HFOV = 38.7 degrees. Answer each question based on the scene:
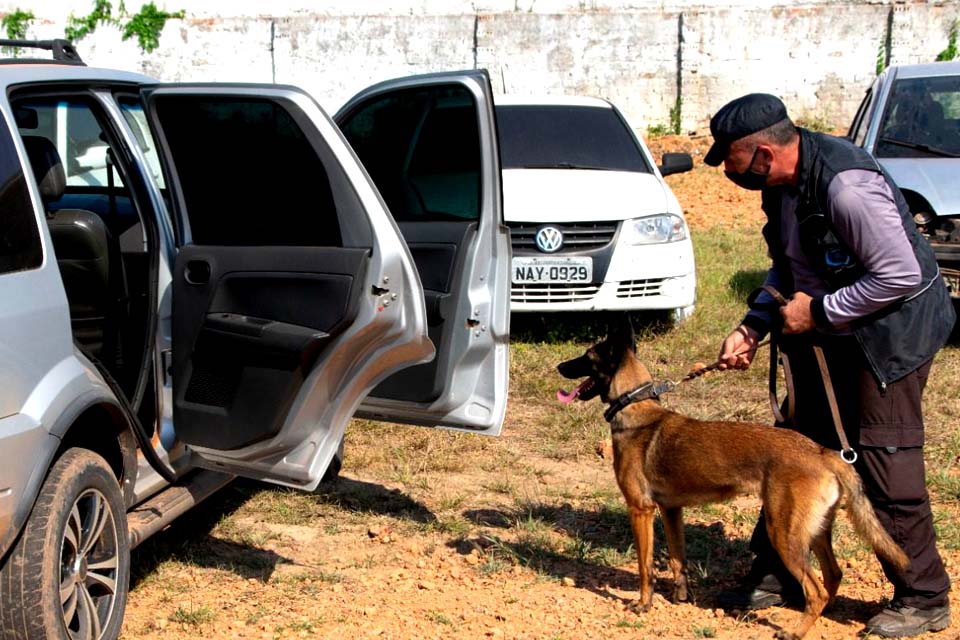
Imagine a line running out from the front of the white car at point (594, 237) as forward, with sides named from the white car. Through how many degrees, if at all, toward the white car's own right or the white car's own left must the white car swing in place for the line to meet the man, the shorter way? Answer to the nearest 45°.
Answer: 0° — it already faces them

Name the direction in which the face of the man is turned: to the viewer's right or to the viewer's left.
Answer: to the viewer's left

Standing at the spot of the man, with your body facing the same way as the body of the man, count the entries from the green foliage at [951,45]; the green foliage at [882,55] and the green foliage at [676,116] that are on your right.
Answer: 3

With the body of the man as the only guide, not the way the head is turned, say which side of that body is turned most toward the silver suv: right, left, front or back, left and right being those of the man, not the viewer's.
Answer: front

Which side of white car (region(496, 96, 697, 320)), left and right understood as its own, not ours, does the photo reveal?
front

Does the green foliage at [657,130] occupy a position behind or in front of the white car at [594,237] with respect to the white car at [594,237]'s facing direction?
behind

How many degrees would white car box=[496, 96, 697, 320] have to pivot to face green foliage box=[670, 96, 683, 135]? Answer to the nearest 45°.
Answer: approximately 180°

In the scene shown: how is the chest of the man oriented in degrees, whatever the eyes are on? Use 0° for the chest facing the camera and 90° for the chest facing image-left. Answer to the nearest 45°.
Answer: approximately 90°

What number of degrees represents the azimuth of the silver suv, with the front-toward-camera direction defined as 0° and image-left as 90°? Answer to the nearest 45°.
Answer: approximately 225°

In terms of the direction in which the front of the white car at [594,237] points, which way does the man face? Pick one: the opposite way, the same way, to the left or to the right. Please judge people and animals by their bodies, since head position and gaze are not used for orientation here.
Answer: to the right

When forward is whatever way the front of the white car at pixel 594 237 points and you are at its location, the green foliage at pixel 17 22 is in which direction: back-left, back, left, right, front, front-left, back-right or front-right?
back-right

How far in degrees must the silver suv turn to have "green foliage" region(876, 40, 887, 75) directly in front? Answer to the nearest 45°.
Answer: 0° — it already faces it

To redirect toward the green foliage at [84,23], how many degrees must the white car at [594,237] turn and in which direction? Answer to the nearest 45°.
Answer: approximately 135° to its right

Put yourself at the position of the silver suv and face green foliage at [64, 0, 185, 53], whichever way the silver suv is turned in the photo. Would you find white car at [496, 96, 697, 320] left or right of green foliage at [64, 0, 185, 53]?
right
